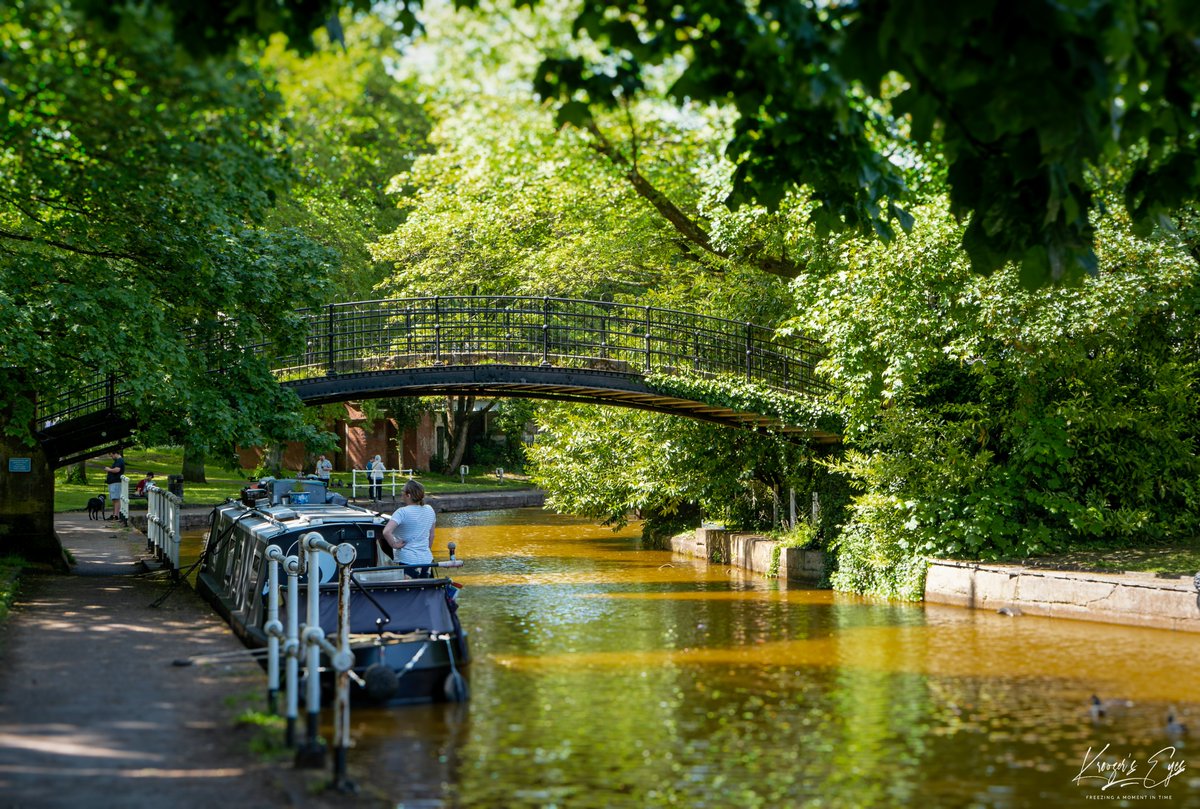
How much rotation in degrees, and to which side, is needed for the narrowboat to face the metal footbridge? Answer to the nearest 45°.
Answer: approximately 45° to its right

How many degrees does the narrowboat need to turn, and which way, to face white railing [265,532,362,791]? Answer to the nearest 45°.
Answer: approximately 135° to its left

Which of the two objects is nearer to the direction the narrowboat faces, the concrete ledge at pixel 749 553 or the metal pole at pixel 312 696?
the concrete ledge

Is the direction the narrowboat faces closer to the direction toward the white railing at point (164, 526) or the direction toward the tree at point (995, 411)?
the white railing

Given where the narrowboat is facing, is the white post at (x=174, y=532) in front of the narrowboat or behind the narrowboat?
in front

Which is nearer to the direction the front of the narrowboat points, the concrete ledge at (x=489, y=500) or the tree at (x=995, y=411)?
the concrete ledge

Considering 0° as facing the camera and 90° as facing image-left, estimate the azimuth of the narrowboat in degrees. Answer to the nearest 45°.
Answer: approximately 135°

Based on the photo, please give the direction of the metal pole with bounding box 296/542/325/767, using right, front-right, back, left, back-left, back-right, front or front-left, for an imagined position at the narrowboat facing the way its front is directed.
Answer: back-left
